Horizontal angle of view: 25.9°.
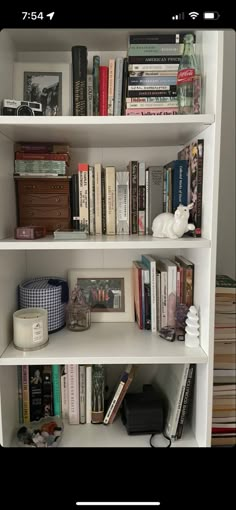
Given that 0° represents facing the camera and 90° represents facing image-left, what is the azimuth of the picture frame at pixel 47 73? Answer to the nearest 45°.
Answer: approximately 0°

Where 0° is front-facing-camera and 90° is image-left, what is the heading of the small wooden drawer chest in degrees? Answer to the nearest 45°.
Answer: approximately 0°

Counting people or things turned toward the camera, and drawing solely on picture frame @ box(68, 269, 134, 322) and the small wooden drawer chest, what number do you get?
2

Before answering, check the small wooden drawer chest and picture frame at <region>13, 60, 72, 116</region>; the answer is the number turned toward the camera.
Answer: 2
